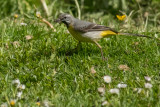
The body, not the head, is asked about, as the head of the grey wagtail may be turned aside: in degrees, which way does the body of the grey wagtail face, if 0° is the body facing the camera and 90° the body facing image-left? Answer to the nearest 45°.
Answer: approximately 90°
